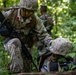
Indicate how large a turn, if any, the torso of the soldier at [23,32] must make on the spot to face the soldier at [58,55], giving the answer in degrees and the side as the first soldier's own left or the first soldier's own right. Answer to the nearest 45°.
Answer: approximately 45° to the first soldier's own left

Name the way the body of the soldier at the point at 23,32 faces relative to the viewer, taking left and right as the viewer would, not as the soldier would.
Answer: facing the viewer
